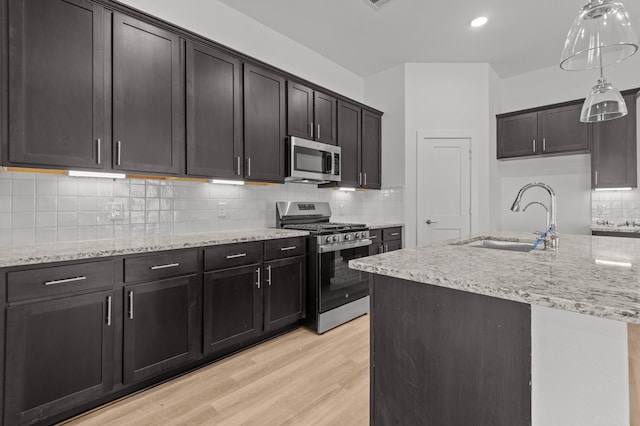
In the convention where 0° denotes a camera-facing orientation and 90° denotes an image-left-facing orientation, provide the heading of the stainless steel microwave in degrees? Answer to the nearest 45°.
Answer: approximately 315°

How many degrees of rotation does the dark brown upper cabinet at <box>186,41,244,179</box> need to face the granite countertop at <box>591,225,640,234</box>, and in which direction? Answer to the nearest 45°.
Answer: approximately 45° to its left

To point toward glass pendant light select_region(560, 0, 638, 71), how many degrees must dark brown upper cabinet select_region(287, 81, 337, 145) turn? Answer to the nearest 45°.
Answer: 0° — it already faces it

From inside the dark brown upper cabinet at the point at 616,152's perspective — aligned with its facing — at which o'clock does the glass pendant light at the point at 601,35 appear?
The glass pendant light is roughly at 12 o'clock from the dark brown upper cabinet.

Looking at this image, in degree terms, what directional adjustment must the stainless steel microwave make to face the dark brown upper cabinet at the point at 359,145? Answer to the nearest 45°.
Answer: approximately 90° to its left

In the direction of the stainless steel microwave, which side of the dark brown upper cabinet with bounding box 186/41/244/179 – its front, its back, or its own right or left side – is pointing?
left

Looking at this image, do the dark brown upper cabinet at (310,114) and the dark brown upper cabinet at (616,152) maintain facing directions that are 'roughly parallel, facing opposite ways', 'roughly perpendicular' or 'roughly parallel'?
roughly perpendicular

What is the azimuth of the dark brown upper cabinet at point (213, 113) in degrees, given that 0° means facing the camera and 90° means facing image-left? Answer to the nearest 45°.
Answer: approximately 315°

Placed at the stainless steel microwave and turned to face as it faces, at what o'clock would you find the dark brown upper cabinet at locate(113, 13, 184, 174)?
The dark brown upper cabinet is roughly at 3 o'clock from the stainless steel microwave.

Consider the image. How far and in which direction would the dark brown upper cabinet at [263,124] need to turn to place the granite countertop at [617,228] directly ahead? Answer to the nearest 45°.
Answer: approximately 45° to its left
